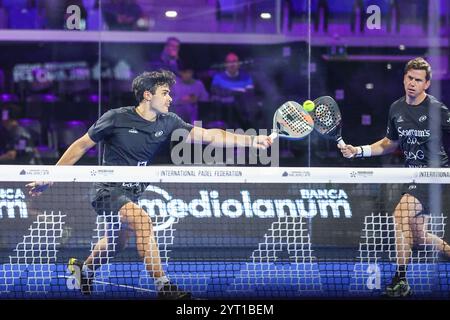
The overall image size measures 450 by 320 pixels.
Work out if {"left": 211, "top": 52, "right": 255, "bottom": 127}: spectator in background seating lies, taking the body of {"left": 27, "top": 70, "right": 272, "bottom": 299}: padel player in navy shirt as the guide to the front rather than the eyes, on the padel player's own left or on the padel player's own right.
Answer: on the padel player's own left

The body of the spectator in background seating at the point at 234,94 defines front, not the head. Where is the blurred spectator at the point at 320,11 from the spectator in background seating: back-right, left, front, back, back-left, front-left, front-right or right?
left

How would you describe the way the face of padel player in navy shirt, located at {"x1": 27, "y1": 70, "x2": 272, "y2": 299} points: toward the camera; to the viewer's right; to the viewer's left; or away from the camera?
to the viewer's right

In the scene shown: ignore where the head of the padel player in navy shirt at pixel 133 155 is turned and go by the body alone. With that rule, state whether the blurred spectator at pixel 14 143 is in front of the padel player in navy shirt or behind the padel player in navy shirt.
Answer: behind

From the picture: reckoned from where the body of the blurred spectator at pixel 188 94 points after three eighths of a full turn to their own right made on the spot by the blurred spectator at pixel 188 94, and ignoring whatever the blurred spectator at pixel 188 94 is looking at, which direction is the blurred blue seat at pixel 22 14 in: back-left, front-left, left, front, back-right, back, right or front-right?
front-left

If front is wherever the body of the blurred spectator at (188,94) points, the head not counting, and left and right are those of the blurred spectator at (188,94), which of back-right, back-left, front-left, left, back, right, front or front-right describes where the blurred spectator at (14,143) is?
right

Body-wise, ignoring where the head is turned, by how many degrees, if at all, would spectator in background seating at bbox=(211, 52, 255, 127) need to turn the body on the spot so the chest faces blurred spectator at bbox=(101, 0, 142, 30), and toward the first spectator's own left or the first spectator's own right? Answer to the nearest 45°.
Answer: approximately 90° to the first spectator's own right

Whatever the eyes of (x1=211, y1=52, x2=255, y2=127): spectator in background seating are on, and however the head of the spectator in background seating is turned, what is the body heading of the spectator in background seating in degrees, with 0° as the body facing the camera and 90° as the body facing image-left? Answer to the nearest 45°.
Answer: approximately 0°

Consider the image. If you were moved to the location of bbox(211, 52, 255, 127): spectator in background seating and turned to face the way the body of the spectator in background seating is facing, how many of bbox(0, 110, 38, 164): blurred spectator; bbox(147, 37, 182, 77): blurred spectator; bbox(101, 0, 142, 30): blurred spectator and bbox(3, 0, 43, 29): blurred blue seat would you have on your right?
4

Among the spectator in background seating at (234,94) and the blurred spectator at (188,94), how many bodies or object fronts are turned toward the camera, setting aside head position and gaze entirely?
2

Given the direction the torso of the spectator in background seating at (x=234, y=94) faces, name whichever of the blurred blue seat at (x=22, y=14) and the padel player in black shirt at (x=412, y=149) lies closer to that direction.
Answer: the padel player in black shirt

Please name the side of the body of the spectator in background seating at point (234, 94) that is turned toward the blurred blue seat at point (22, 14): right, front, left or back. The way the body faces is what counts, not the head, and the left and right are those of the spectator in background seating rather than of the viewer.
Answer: right
